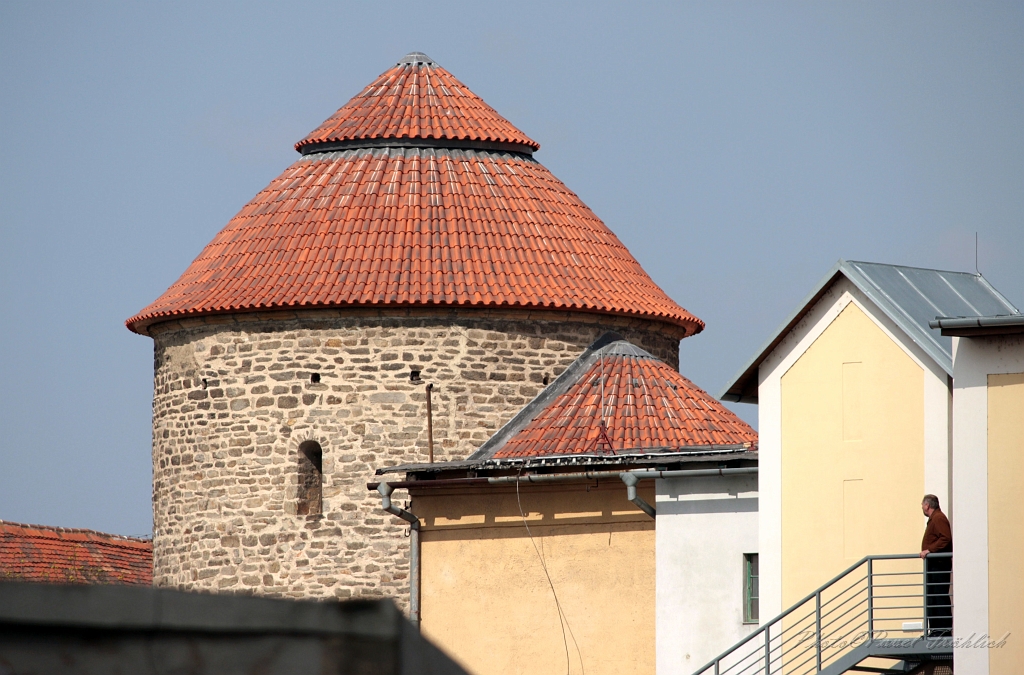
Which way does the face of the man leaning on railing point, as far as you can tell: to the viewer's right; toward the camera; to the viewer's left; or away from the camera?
to the viewer's left

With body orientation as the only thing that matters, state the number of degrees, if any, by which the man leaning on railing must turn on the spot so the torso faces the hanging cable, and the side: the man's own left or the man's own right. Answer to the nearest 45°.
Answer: approximately 45° to the man's own right

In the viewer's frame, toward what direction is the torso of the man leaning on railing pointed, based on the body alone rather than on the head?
to the viewer's left

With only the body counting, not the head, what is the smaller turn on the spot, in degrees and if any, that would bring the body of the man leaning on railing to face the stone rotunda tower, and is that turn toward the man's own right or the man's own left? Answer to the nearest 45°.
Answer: approximately 45° to the man's own right
